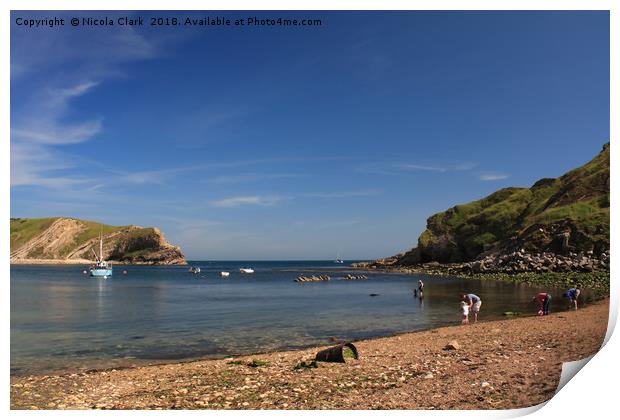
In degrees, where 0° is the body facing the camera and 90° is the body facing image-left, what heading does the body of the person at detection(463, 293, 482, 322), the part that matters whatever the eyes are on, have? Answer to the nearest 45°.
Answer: approximately 90°

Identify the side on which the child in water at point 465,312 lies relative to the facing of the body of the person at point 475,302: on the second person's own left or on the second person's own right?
on the second person's own left
